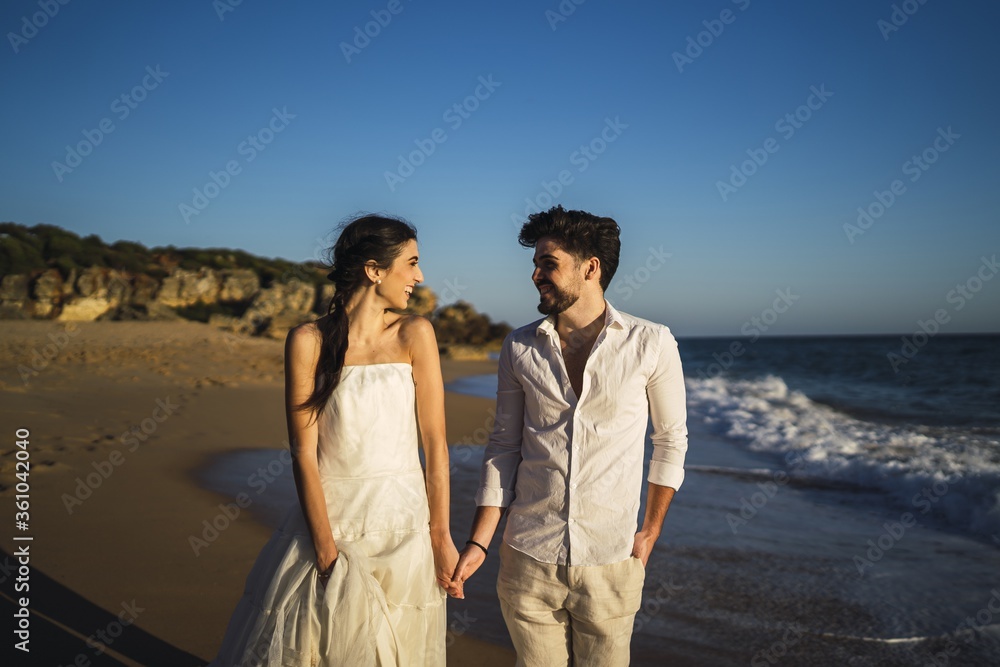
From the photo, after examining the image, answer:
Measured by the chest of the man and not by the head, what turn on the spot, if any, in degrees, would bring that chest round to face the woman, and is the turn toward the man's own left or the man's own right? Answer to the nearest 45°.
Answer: approximately 90° to the man's own right

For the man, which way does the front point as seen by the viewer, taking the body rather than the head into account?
toward the camera

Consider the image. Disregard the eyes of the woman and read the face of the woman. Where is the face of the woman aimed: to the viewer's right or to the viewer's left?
to the viewer's right
